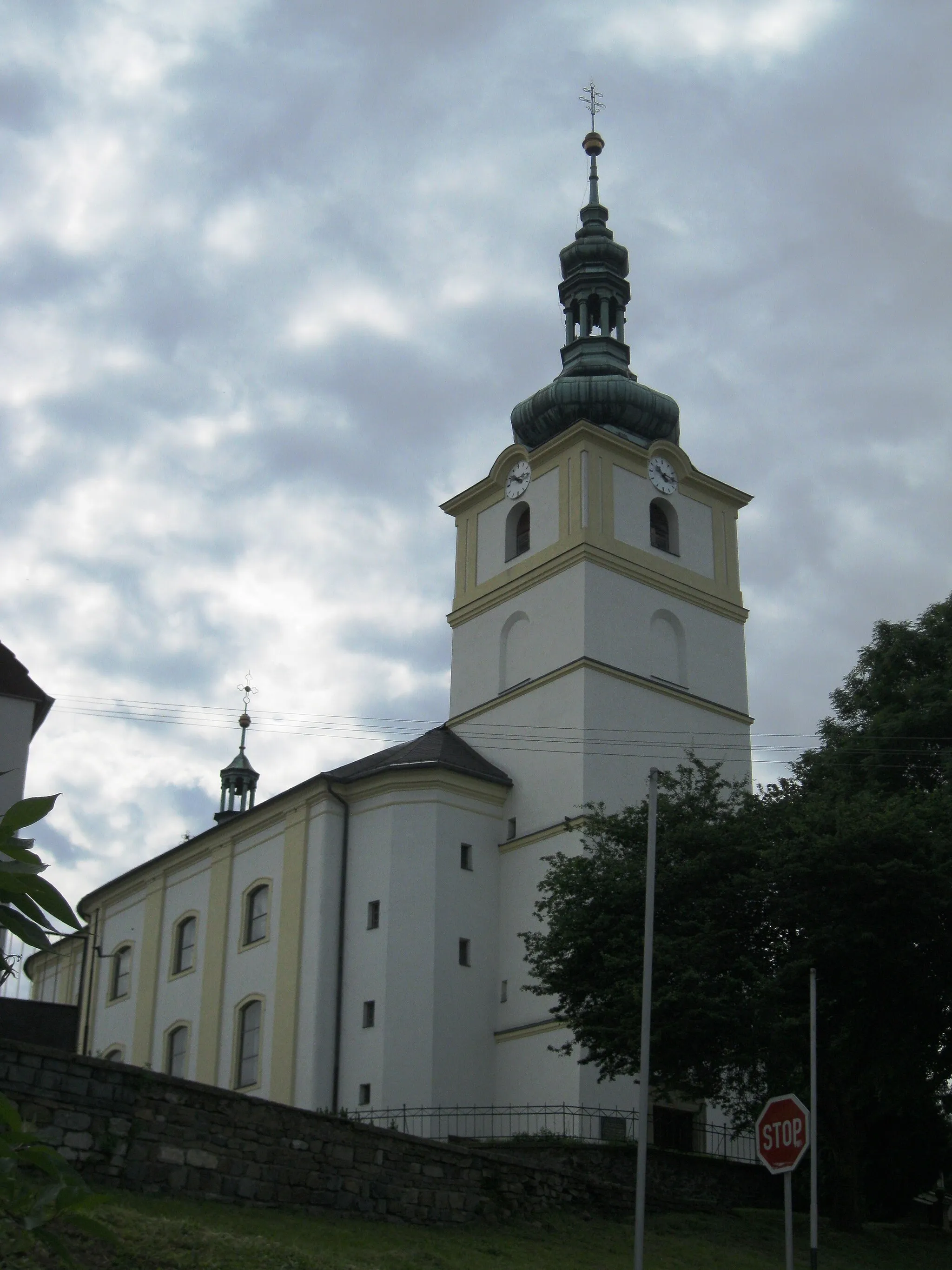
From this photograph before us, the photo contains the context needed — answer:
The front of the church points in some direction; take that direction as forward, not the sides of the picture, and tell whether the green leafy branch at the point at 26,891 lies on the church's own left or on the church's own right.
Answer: on the church's own right

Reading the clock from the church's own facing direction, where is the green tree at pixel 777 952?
The green tree is roughly at 1 o'clock from the church.

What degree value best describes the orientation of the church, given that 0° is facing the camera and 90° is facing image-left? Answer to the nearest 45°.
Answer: approximately 315°

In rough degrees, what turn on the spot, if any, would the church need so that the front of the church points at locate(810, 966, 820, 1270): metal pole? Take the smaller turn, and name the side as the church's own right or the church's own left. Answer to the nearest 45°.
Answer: approximately 45° to the church's own right

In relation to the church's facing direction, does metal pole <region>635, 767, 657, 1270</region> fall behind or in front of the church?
in front

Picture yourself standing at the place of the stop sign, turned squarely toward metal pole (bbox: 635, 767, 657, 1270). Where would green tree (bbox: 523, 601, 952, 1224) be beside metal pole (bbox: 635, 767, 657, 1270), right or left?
right
